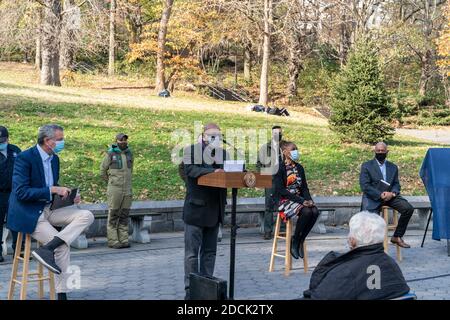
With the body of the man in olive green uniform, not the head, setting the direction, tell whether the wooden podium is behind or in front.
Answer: in front

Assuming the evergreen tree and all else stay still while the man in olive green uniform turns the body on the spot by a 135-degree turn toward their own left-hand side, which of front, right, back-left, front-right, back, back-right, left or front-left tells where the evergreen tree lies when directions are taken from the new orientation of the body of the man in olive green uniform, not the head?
front-right

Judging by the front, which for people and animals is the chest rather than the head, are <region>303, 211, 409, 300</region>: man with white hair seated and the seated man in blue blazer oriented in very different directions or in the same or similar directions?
very different directions

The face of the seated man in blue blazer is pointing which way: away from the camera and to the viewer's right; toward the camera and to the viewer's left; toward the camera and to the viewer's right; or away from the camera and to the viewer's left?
toward the camera and to the viewer's right

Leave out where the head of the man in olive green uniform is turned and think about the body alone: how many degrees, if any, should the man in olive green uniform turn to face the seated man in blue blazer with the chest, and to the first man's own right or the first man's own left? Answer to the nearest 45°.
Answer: approximately 45° to the first man's own right

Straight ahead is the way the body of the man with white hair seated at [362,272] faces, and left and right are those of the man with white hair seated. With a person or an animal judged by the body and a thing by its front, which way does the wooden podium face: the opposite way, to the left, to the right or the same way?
the opposite way

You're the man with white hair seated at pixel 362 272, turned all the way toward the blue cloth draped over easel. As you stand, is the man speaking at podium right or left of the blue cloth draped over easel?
left

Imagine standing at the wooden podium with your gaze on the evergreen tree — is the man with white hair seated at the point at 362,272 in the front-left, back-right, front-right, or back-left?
back-right
